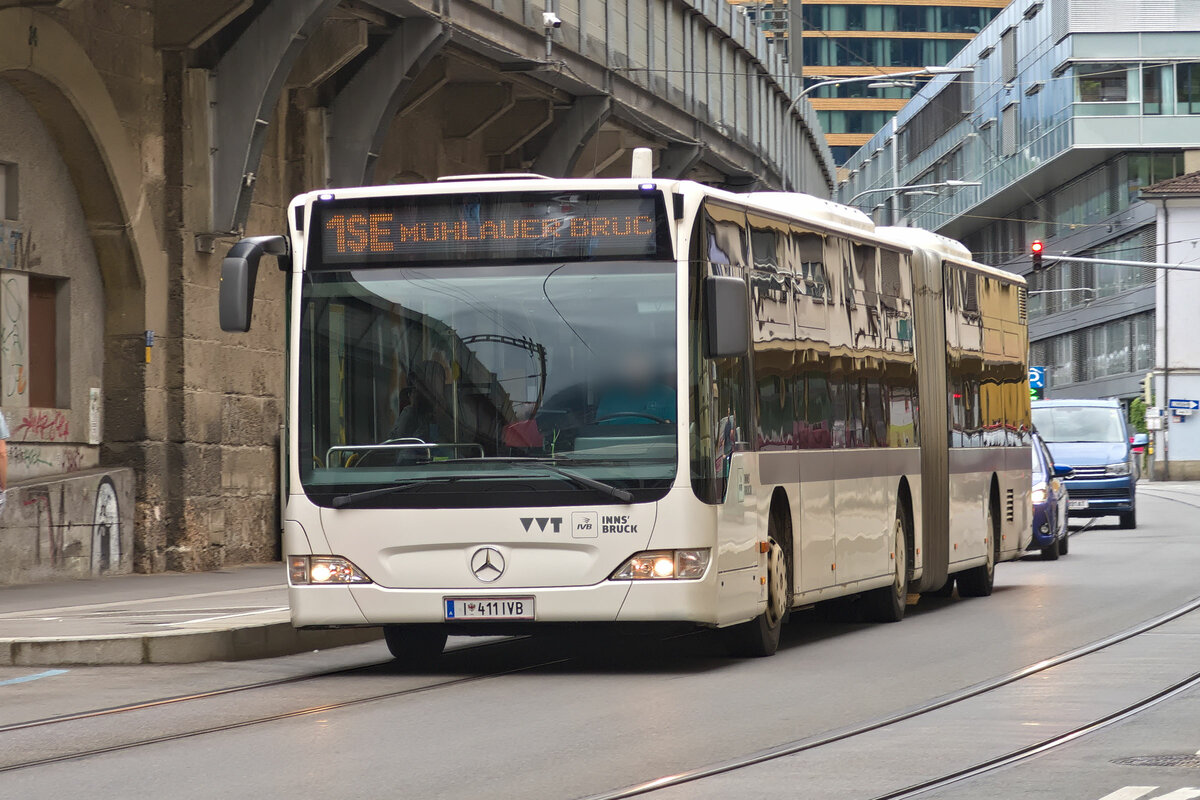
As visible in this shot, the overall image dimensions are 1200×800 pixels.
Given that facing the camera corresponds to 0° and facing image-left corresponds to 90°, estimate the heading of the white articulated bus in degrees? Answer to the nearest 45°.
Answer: approximately 0°

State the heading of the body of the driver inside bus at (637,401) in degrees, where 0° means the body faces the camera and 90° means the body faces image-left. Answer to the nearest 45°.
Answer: approximately 0°

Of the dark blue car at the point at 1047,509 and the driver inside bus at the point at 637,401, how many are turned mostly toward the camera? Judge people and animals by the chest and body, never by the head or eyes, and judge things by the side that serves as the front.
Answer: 2

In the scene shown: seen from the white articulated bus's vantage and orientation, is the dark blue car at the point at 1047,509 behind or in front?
behind

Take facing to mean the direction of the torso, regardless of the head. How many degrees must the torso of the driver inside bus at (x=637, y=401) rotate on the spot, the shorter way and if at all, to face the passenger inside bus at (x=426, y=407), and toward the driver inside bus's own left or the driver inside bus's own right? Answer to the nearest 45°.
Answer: approximately 90° to the driver inside bus's own right
